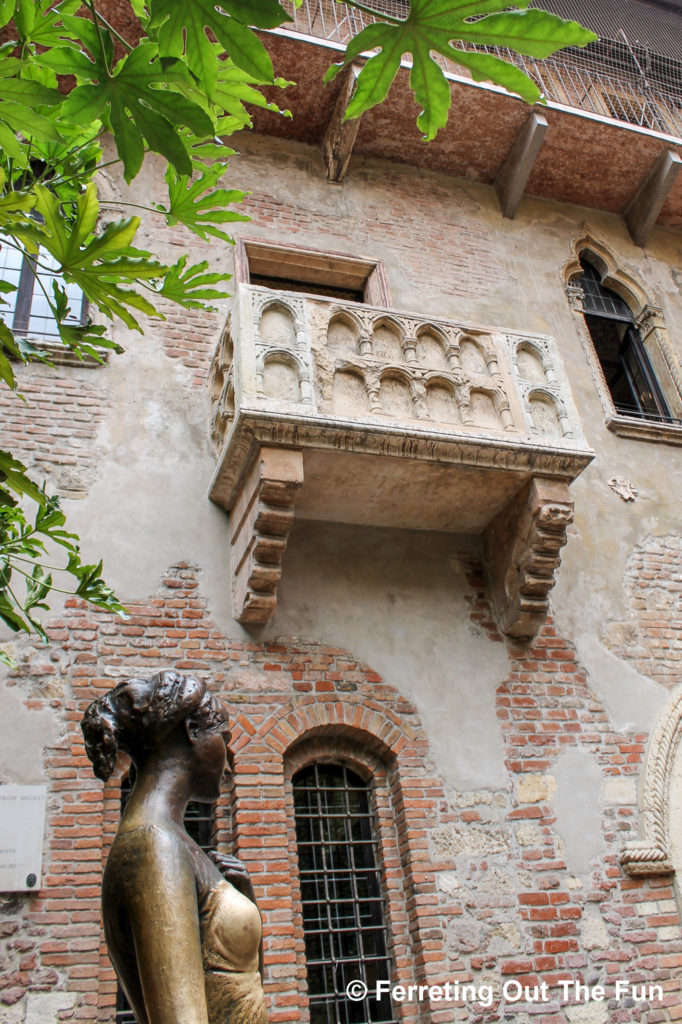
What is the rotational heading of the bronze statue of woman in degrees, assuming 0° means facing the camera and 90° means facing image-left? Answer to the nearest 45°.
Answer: approximately 270°

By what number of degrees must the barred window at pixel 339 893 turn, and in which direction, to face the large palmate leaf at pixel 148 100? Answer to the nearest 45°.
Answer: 0° — it already faces it

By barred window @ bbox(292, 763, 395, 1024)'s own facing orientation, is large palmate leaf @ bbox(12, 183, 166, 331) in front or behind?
in front

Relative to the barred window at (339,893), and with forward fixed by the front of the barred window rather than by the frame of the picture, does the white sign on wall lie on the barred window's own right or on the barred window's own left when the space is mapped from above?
on the barred window's own right

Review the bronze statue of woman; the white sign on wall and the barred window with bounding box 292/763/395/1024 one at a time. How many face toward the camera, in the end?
2

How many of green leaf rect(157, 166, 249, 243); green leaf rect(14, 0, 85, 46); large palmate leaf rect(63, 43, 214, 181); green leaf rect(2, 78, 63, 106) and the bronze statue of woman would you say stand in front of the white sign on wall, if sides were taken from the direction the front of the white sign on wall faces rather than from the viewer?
5

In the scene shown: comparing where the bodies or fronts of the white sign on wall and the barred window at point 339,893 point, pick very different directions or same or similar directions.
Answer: same or similar directions

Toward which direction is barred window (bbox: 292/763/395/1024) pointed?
toward the camera

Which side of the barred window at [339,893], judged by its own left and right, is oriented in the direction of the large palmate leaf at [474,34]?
front

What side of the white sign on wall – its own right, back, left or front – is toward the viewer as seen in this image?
front

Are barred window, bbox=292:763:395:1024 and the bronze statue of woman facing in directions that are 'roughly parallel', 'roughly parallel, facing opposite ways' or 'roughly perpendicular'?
roughly perpendicular
